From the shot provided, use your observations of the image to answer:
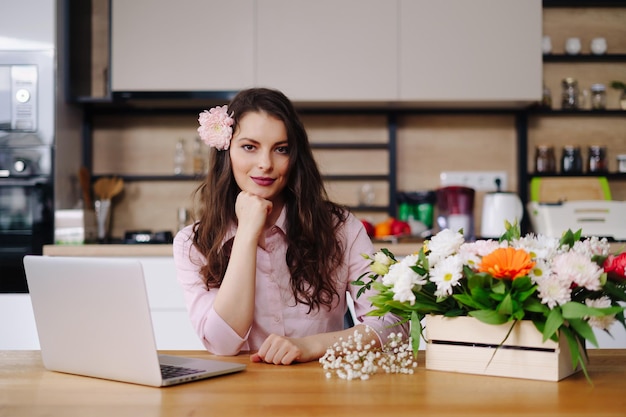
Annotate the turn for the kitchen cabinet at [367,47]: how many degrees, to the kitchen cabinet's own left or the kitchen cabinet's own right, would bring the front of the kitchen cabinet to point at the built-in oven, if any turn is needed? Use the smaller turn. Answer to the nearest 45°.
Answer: approximately 90° to the kitchen cabinet's own right

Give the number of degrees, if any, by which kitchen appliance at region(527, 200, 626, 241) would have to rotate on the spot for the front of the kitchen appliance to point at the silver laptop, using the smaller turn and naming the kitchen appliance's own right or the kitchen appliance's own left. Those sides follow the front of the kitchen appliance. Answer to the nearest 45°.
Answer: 0° — it already faces it

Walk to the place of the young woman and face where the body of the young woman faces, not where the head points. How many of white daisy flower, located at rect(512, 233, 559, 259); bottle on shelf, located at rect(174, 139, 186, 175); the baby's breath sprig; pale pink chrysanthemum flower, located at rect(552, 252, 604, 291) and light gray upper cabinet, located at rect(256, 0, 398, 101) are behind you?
2
